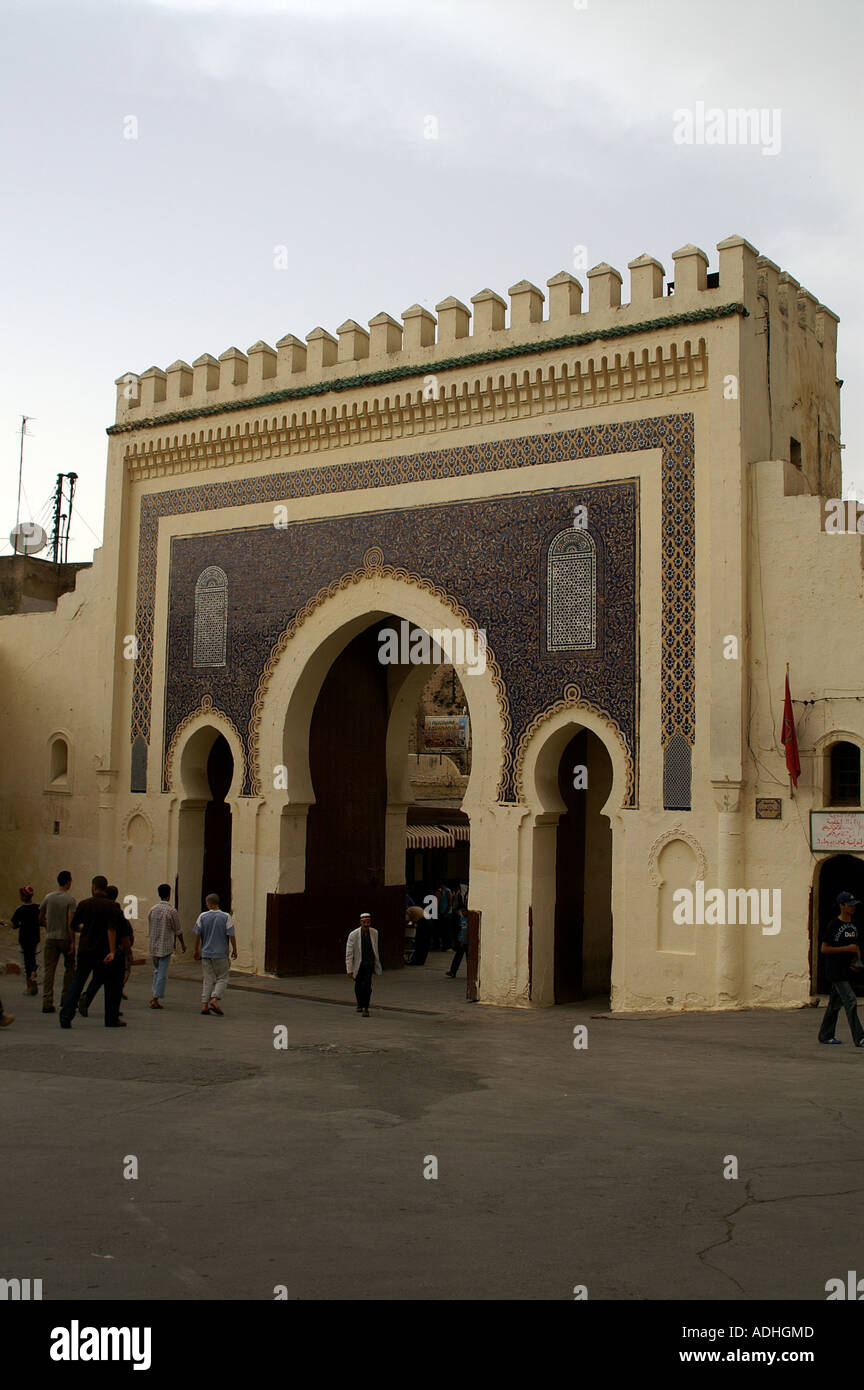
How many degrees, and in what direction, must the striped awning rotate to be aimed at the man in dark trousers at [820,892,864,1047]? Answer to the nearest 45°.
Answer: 0° — it already faces them

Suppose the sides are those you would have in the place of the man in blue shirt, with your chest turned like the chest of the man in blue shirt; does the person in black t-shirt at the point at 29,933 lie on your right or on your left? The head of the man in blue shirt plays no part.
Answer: on your left

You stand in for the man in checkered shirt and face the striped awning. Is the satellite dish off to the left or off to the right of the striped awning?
left

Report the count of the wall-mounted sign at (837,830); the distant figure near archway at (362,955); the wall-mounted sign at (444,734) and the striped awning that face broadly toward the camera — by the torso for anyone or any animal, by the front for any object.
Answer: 4

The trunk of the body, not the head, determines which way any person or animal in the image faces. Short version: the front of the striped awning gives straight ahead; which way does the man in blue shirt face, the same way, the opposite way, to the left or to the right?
the opposite way

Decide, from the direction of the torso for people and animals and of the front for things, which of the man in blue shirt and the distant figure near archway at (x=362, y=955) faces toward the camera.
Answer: the distant figure near archway

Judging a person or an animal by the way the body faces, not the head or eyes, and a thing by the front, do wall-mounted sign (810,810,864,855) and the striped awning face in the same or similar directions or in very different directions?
same or similar directions

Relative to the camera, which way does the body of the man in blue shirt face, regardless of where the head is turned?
away from the camera

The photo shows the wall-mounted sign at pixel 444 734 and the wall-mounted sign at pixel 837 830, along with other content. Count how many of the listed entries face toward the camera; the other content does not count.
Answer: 2

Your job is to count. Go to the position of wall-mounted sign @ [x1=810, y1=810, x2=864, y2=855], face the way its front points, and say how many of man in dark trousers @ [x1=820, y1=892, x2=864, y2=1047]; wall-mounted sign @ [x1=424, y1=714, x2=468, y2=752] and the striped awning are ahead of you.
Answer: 1

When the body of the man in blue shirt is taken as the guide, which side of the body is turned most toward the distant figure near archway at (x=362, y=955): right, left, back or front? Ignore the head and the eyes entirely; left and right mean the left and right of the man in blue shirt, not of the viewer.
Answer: right

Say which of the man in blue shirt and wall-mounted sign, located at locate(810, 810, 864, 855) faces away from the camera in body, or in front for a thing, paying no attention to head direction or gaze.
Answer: the man in blue shirt

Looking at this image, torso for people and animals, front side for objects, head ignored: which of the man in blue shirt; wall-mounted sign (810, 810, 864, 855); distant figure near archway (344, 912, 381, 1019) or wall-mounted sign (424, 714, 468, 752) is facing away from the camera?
the man in blue shirt

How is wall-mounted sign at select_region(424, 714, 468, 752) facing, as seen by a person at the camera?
facing the viewer

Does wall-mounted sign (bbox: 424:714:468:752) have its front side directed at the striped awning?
yes

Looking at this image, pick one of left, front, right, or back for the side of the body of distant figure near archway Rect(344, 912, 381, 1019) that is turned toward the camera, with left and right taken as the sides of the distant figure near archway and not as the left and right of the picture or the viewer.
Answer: front
